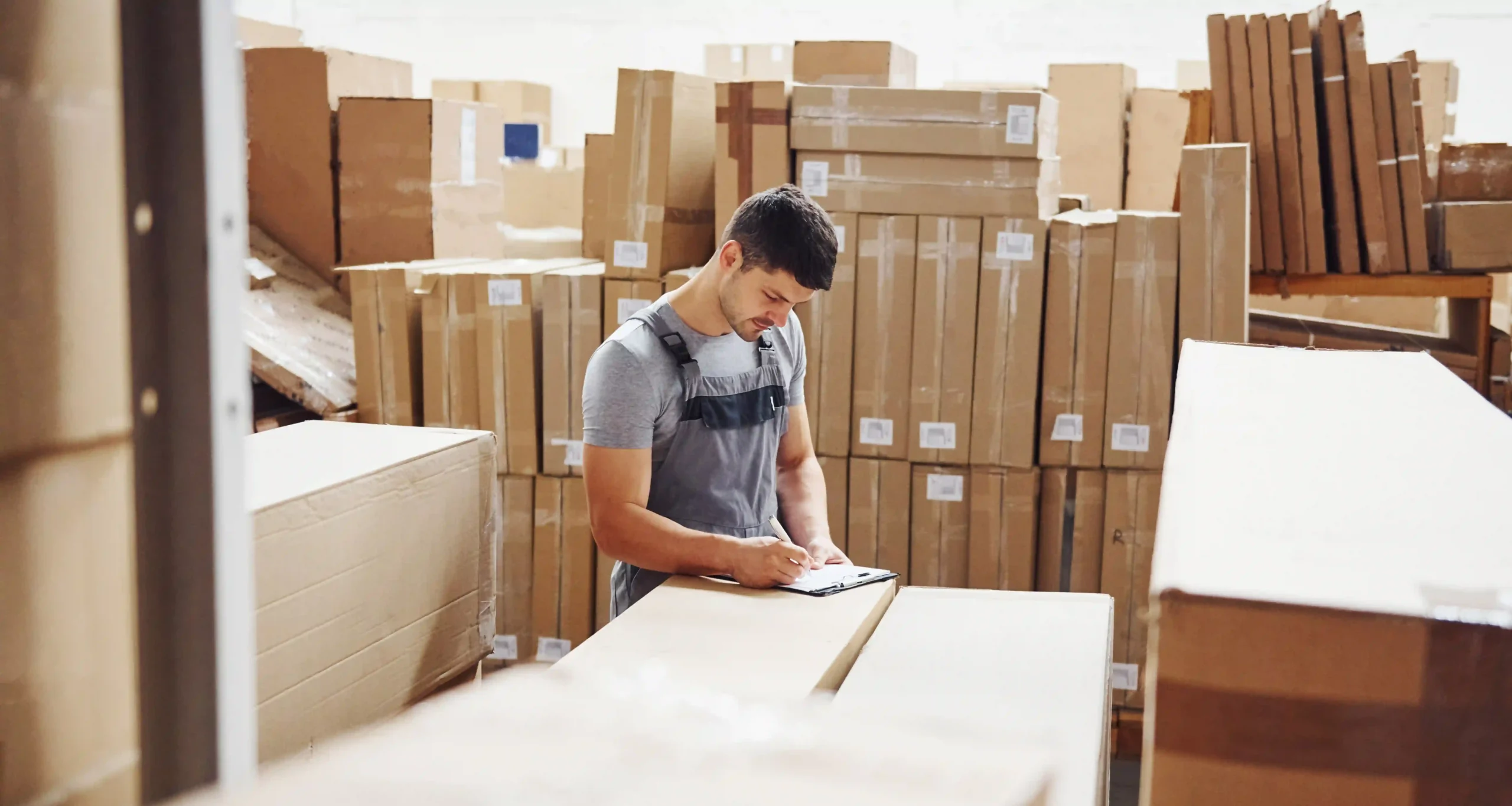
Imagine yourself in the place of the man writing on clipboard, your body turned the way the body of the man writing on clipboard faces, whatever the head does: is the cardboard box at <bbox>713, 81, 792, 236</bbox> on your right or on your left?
on your left

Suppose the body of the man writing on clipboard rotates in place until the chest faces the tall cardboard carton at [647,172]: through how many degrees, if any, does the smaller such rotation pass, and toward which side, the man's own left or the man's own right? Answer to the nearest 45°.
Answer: approximately 135° to the man's own left

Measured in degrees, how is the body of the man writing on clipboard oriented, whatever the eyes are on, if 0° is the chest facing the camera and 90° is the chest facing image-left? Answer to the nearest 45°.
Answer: approximately 315°

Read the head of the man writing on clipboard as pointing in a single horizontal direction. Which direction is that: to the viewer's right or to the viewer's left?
to the viewer's right

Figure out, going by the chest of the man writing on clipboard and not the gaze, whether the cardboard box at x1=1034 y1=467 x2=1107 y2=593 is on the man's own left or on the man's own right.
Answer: on the man's own left

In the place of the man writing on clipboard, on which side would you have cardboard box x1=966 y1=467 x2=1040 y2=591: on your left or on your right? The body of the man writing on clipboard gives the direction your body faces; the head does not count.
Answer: on your left

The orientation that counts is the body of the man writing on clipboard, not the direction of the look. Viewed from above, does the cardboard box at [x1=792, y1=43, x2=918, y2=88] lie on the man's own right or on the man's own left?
on the man's own left

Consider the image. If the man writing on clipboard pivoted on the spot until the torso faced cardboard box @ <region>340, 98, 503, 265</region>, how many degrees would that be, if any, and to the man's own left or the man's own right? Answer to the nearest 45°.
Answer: approximately 180°

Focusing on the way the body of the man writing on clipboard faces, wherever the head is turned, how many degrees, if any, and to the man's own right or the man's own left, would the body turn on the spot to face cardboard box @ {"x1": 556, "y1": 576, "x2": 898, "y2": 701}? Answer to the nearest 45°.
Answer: approximately 45° to the man's own right
